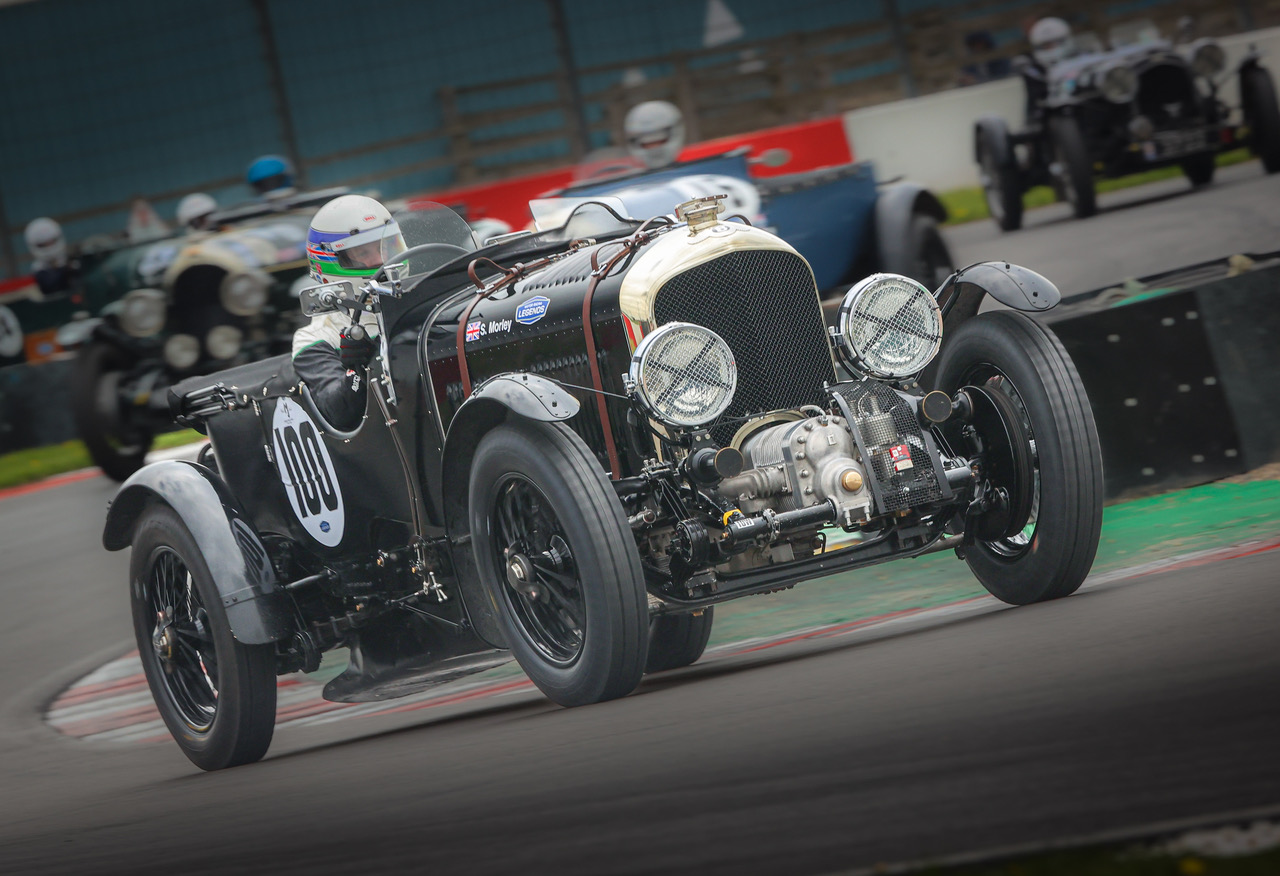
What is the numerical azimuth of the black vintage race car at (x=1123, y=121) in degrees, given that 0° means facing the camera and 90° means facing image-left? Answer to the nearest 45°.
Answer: approximately 315°

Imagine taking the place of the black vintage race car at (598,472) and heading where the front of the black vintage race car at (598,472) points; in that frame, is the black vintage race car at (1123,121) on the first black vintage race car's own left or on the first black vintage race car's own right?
on the first black vintage race car's own left

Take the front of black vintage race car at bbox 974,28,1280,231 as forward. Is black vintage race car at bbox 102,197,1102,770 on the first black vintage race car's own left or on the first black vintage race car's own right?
on the first black vintage race car's own right

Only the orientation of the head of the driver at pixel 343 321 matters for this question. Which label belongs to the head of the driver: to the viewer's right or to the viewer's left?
to the viewer's right

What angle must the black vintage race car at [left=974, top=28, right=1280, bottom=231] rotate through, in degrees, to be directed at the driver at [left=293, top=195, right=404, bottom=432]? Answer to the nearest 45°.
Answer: approximately 45° to its right

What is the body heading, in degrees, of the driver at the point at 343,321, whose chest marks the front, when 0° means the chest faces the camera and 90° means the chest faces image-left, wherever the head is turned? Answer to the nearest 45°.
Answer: approximately 315°

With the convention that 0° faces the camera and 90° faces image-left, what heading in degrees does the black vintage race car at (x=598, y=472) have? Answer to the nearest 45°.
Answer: approximately 315°

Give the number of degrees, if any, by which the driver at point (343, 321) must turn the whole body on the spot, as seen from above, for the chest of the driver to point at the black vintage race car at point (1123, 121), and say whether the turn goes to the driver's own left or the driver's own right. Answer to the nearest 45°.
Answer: approximately 90° to the driver's own left
